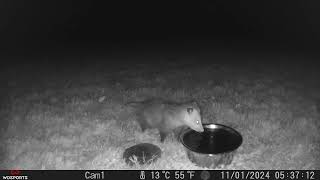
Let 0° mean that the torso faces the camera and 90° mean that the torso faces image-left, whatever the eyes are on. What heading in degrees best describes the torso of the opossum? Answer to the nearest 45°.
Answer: approximately 270°

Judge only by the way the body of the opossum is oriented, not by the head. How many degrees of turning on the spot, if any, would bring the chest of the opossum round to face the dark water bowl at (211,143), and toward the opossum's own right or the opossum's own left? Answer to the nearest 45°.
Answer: approximately 45° to the opossum's own right
